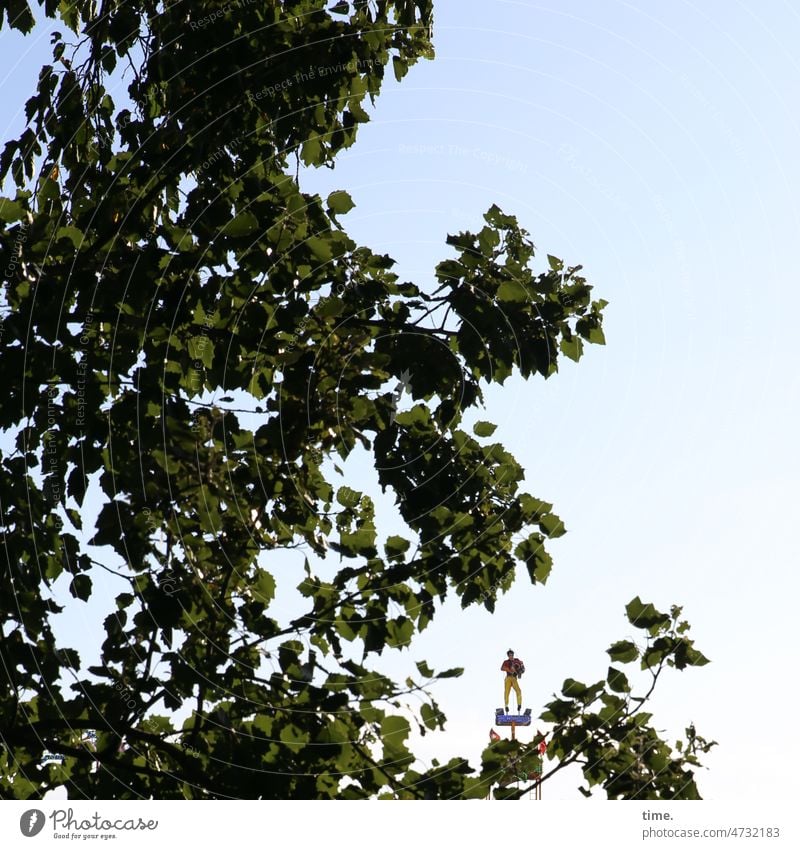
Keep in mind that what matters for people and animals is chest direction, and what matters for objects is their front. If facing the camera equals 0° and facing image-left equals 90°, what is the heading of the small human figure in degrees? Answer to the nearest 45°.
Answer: approximately 0°
